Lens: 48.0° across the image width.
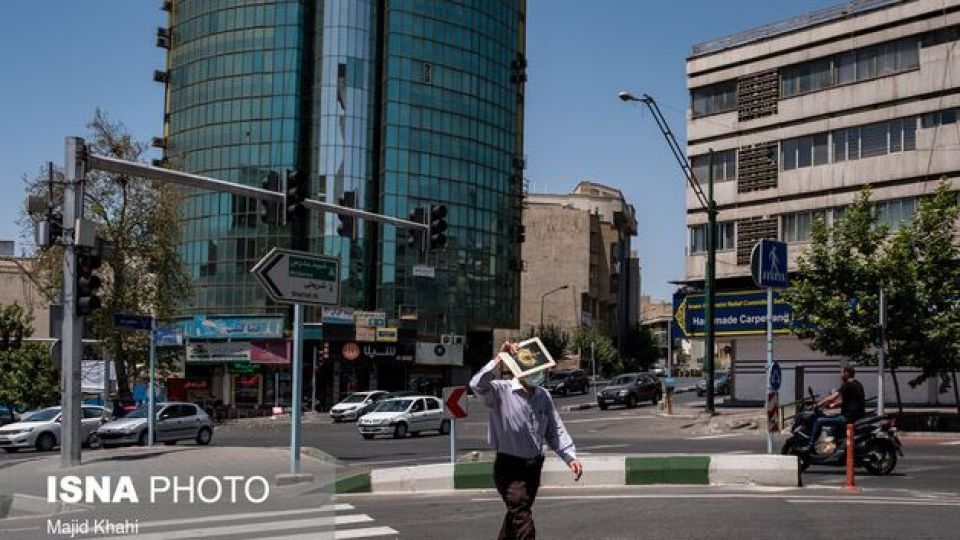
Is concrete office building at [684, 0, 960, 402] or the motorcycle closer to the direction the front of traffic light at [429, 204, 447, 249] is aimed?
the motorcycle

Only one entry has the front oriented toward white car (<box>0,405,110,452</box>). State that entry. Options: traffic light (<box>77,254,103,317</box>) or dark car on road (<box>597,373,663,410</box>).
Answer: the dark car on road

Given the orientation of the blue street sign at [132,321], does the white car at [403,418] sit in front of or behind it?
behind

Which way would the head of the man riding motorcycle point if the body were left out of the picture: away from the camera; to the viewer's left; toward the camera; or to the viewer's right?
to the viewer's left

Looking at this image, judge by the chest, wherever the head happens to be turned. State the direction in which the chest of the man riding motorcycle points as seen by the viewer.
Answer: to the viewer's left

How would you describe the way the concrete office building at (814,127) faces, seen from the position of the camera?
facing the viewer and to the left of the viewer

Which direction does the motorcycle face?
to the viewer's left

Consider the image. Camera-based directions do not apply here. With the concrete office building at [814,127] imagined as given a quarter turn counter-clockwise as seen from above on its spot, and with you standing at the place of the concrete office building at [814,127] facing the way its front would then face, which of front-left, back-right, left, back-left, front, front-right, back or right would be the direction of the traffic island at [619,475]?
front-right

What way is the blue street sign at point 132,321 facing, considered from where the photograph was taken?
facing the viewer

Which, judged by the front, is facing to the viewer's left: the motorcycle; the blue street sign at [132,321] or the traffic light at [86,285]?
the motorcycle

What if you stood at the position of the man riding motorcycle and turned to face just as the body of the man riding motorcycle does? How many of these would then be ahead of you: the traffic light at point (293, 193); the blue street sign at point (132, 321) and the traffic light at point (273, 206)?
3
